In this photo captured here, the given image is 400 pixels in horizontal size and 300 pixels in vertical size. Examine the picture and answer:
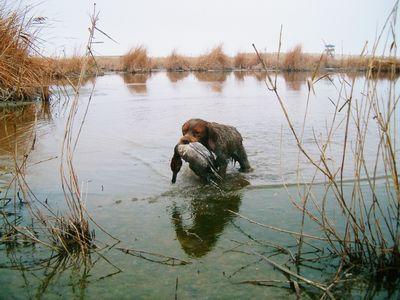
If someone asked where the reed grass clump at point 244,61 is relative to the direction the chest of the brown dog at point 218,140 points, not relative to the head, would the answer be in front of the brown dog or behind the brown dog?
behind

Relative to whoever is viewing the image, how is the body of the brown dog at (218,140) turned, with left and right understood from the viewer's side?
facing the viewer and to the left of the viewer

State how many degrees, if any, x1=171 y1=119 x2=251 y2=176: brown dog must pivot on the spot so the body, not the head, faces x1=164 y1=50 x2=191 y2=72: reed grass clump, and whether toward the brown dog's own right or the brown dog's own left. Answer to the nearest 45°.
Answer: approximately 135° to the brown dog's own right

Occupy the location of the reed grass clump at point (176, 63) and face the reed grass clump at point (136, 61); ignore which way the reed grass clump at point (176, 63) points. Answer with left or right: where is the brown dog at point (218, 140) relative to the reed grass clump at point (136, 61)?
left

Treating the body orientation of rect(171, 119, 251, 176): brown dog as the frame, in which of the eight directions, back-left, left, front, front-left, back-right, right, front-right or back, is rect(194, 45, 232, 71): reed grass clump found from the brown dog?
back-right

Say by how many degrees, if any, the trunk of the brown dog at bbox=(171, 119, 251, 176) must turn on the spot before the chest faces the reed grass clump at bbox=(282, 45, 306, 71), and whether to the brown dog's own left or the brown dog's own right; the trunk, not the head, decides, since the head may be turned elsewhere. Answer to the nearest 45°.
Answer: approximately 135° to the brown dog's own right
